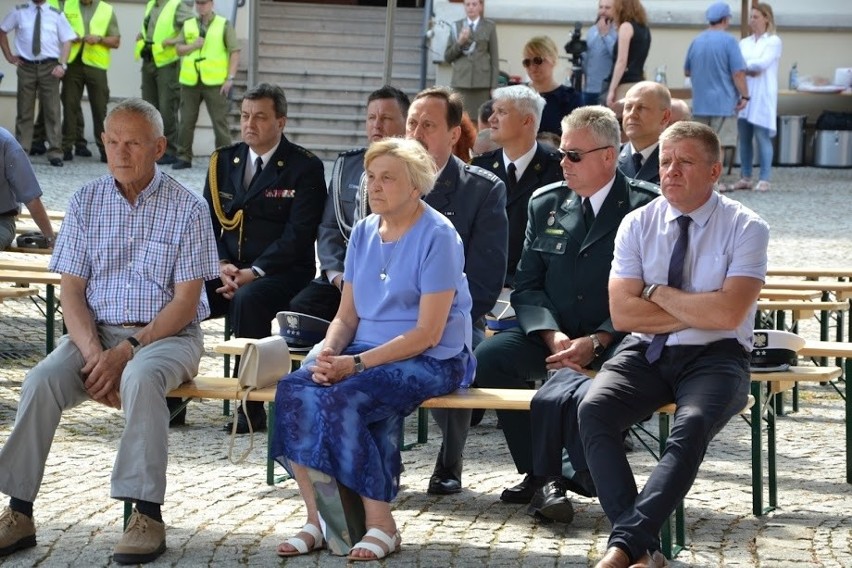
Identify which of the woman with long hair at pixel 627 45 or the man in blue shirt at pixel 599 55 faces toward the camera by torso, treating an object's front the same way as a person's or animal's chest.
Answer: the man in blue shirt

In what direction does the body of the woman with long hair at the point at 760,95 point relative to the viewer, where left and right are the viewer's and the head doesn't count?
facing the viewer and to the left of the viewer

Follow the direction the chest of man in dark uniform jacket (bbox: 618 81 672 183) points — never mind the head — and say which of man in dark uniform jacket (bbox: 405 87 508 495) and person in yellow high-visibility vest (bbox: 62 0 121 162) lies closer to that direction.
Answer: the man in dark uniform jacket

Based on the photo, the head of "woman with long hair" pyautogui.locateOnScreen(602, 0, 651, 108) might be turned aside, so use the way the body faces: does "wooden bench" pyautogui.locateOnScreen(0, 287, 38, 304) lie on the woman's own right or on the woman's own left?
on the woman's own left

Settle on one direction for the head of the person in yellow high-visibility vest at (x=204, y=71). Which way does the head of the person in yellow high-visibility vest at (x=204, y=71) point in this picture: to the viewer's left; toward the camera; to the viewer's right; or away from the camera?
toward the camera

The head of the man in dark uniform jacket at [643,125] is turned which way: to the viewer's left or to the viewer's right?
to the viewer's left

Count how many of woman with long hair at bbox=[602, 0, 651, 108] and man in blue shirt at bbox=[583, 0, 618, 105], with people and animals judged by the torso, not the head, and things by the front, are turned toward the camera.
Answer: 1

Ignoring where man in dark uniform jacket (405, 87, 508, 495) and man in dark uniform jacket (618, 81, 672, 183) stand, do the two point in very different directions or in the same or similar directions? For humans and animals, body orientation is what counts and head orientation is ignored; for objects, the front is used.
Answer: same or similar directions

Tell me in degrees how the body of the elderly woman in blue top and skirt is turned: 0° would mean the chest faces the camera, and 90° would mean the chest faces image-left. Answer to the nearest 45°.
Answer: approximately 45°

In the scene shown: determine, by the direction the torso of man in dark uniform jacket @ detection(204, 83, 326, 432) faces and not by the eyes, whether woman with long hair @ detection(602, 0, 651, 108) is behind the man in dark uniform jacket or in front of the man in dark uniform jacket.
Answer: behind

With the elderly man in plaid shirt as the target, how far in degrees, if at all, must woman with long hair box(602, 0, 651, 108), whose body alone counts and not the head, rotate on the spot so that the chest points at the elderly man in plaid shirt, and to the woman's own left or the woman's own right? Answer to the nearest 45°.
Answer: approximately 135° to the woman's own left

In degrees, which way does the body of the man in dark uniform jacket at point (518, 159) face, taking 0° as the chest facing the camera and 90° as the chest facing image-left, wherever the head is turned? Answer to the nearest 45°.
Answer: approximately 45°

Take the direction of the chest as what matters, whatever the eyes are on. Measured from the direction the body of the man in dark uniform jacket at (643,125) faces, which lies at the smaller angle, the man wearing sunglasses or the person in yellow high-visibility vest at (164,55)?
the man wearing sunglasses

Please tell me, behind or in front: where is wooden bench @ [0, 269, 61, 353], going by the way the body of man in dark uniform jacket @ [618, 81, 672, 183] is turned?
in front

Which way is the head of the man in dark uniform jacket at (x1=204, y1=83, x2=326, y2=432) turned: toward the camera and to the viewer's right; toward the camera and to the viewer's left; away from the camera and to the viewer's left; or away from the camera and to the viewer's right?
toward the camera and to the viewer's left
